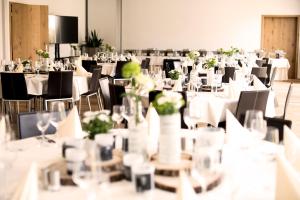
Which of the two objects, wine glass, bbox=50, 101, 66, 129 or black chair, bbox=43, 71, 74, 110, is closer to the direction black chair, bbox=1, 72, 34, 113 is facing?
the black chair

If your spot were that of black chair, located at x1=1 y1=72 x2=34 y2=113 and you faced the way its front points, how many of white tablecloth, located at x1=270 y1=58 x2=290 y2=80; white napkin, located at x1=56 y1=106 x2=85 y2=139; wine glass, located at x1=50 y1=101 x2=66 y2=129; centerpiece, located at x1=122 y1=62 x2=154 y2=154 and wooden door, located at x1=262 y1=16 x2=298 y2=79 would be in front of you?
2

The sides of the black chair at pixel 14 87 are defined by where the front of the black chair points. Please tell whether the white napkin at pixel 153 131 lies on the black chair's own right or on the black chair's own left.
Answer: on the black chair's own right

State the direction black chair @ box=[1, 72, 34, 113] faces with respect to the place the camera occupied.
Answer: facing away from the viewer and to the right of the viewer

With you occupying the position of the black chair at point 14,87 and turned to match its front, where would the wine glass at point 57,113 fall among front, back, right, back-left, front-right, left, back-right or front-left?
back-right

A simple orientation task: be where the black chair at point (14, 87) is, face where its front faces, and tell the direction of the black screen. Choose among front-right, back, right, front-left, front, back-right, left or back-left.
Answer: front-left

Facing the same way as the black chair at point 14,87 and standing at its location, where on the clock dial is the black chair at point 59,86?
the black chair at point 59,86 is roughly at 2 o'clock from the black chair at point 14,87.
